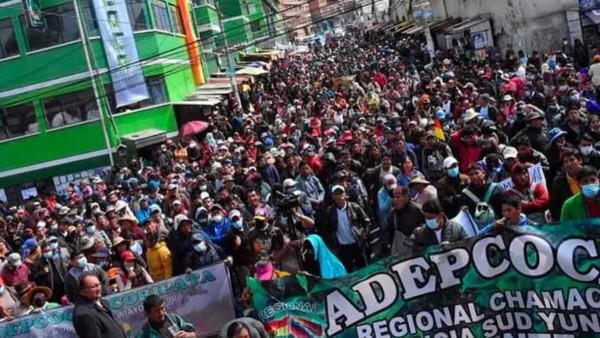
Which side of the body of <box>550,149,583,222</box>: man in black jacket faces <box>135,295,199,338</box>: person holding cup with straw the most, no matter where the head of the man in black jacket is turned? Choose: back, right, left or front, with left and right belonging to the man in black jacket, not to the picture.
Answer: right

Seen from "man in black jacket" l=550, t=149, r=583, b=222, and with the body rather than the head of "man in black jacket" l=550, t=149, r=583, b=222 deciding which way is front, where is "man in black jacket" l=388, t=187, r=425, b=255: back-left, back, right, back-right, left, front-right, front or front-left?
back-right

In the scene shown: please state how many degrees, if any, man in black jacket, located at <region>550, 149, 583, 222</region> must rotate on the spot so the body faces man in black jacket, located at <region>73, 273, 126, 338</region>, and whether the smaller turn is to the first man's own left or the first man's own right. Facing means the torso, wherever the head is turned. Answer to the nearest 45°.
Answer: approximately 90° to the first man's own right

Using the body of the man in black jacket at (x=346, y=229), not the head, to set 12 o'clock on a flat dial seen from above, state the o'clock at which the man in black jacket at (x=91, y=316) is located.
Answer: the man in black jacket at (x=91, y=316) is roughly at 1 o'clock from the man in black jacket at (x=346, y=229).
